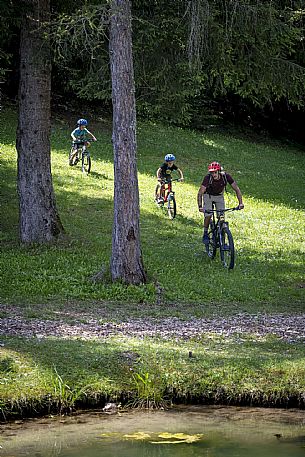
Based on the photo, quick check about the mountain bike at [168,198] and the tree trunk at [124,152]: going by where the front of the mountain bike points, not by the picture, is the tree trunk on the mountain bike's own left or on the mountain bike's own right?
on the mountain bike's own right

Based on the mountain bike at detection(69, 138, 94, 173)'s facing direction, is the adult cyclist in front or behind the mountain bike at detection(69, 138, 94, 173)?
in front

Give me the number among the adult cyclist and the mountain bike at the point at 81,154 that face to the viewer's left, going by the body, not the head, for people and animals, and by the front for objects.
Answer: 0

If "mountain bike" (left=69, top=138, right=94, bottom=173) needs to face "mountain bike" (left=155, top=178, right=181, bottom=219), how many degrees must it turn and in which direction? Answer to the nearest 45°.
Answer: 0° — it already faces it

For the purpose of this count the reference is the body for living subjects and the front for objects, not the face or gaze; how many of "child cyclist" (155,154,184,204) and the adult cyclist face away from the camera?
0

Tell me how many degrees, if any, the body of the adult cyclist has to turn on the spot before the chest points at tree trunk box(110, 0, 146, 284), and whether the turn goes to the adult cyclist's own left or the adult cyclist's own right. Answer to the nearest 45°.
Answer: approximately 45° to the adult cyclist's own right

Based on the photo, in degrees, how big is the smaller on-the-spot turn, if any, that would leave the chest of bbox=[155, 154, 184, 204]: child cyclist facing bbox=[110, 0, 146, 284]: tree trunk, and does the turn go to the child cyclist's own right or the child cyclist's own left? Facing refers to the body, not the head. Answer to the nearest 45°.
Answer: approximately 45° to the child cyclist's own right

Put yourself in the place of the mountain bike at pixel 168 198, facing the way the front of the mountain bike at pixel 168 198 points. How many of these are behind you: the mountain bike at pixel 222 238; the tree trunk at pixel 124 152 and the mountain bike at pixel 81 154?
1

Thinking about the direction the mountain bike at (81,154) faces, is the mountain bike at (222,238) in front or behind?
in front

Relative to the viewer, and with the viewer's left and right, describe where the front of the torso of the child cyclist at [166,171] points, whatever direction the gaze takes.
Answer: facing the viewer and to the right of the viewer

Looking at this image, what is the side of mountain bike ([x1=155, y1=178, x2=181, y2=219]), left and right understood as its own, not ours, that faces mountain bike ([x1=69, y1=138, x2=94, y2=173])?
back

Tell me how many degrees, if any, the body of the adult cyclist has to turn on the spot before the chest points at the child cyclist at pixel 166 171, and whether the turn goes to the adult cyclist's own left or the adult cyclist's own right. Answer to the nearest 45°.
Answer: approximately 180°

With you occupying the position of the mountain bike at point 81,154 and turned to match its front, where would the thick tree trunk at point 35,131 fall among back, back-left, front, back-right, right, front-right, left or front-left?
front-right
